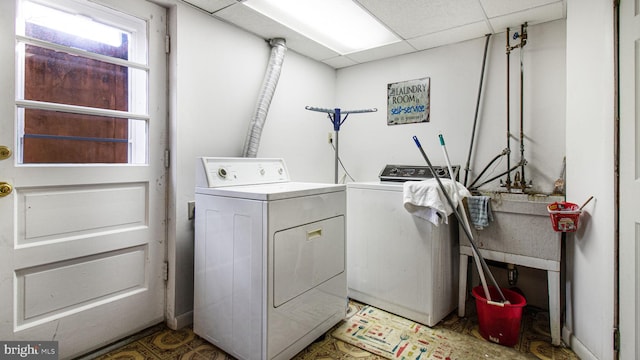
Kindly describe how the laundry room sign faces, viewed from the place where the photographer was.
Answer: facing the viewer and to the left of the viewer

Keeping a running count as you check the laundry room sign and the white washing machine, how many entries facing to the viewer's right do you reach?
0

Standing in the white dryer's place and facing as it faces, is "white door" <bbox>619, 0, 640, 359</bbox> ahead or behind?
ahead

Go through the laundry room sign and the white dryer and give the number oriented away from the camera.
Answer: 0

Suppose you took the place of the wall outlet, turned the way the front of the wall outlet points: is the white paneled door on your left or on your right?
on your right

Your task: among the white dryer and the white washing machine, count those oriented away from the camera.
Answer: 0

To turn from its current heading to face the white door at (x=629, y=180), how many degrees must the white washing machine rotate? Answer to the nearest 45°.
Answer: approximately 90° to its left

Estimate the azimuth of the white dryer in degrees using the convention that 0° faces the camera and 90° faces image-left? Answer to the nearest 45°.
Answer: approximately 315°
